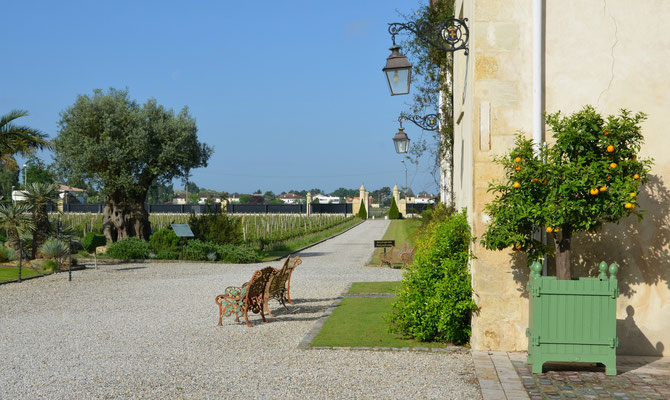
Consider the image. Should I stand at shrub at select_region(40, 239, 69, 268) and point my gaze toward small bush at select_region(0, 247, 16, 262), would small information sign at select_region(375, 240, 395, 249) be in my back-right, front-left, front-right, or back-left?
back-right

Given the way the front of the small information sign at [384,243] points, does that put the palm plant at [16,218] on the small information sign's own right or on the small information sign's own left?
on the small information sign's own right

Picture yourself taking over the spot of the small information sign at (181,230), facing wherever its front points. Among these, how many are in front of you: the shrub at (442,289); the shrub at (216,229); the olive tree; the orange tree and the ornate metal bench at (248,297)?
3

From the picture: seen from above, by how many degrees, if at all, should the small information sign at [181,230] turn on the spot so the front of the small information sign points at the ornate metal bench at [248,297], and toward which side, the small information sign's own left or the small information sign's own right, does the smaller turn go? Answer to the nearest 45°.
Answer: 0° — it already faces it

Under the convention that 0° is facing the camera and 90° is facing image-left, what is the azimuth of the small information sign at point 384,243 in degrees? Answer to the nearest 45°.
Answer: approximately 0°

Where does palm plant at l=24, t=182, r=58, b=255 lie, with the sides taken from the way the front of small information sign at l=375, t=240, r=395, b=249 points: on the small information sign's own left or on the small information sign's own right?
on the small information sign's own right

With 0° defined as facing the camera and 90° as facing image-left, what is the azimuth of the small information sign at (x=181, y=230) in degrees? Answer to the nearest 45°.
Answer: approximately 0°

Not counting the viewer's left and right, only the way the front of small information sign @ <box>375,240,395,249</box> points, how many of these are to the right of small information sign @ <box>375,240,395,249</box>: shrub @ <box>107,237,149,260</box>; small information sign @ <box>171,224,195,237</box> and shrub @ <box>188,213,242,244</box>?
3

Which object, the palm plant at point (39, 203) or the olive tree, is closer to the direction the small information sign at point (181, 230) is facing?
the palm plant

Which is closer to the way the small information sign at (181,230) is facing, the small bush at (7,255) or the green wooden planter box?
the green wooden planter box

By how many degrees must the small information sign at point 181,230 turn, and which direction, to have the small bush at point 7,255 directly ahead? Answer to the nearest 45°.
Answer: approximately 90° to its right

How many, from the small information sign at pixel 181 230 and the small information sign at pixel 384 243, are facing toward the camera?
2
